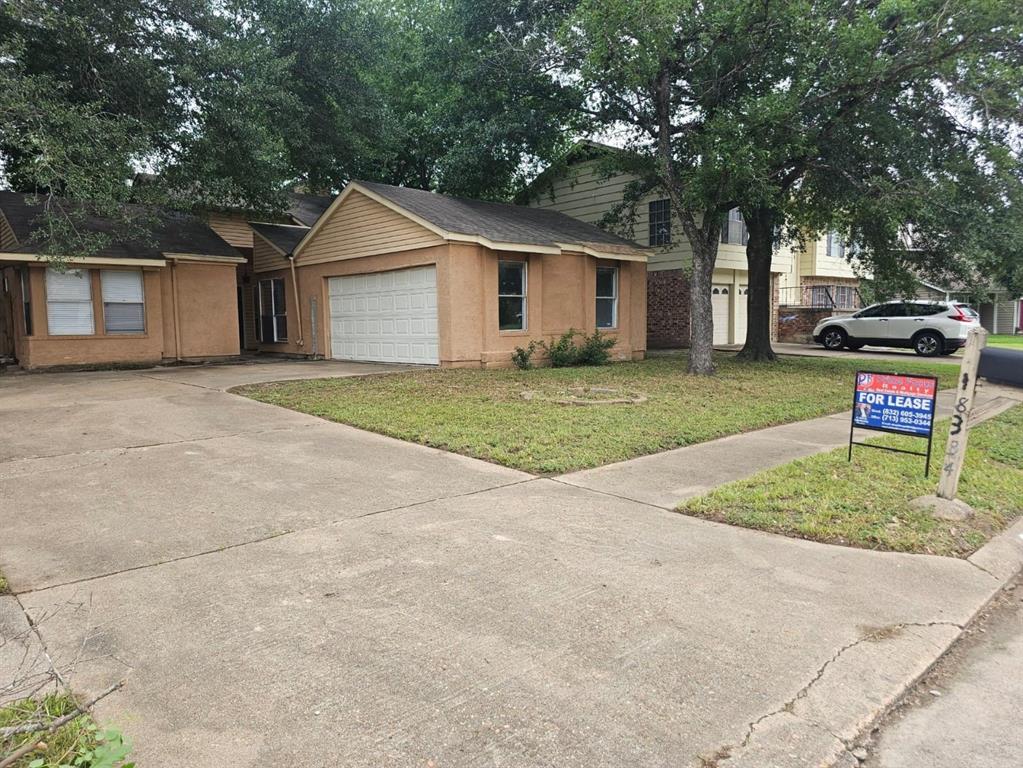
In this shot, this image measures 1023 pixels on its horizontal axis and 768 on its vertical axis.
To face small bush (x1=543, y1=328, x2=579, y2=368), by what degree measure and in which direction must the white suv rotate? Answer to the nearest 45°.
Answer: approximately 45° to its left

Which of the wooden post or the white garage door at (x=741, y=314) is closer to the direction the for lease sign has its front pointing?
the wooden post

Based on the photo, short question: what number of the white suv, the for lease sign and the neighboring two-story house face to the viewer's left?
1

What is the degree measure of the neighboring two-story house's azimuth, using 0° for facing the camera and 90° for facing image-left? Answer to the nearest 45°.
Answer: approximately 315°

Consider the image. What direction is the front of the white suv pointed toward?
to the viewer's left

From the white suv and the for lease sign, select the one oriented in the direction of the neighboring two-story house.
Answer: the white suv

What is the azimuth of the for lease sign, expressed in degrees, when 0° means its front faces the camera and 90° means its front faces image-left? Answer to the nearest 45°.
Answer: approximately 0°

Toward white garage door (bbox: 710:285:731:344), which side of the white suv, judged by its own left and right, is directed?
front

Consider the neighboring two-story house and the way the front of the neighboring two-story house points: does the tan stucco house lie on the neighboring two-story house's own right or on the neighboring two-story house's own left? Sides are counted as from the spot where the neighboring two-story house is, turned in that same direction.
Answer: on the neighboring two-story house's own right

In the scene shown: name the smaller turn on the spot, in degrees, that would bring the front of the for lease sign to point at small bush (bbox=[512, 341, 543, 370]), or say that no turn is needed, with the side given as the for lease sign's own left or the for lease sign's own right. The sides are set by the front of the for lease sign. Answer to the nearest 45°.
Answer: approximately 135° to the for lease sign's own right

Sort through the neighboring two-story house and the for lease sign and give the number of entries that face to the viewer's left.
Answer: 0

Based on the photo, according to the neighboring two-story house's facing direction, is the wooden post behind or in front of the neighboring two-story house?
in front

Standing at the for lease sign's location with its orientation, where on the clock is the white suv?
The white suv is roughly at 6 o'clock from the for lease sign.

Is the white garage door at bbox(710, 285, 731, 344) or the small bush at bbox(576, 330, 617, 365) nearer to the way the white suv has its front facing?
the white garage door

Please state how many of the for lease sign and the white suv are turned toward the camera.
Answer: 1
